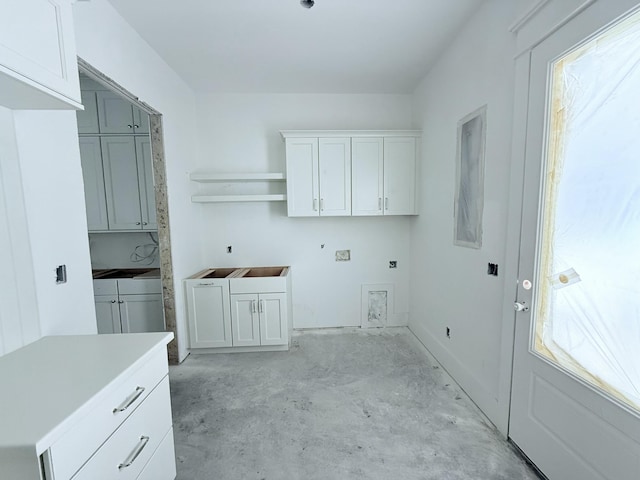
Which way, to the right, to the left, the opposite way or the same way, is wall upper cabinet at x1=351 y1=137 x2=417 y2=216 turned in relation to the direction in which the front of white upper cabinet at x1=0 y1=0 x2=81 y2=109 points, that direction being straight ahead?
to the right

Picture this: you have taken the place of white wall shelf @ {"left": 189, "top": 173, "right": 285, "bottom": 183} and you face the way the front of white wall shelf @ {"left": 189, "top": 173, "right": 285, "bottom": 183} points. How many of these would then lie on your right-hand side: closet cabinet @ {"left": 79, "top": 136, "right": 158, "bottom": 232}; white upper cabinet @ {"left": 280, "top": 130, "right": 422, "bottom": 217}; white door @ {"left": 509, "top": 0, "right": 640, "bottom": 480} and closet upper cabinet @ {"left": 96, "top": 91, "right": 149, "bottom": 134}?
2

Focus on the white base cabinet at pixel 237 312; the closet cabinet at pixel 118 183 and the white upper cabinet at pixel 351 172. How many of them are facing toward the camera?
3

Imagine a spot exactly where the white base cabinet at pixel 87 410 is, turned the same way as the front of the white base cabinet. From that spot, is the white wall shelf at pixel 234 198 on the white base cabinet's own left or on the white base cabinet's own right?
on the white base cabinet's own left

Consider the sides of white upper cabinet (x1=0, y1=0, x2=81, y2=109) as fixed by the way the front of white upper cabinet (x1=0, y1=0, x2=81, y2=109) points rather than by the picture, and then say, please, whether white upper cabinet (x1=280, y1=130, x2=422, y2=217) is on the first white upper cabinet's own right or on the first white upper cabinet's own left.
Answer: on the first white upper cabinet's own left

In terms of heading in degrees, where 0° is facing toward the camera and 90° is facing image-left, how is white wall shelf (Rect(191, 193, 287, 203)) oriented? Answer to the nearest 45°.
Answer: approximately 0°

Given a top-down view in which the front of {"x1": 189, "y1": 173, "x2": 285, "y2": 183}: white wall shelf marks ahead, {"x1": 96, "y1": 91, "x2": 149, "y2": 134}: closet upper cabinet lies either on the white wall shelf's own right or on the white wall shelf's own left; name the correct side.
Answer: on the white wall shelf's own right

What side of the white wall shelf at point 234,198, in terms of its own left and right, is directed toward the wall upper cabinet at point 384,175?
left

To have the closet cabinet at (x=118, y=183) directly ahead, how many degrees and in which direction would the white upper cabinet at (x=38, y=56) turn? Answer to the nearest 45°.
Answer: approximately 135° to its left
